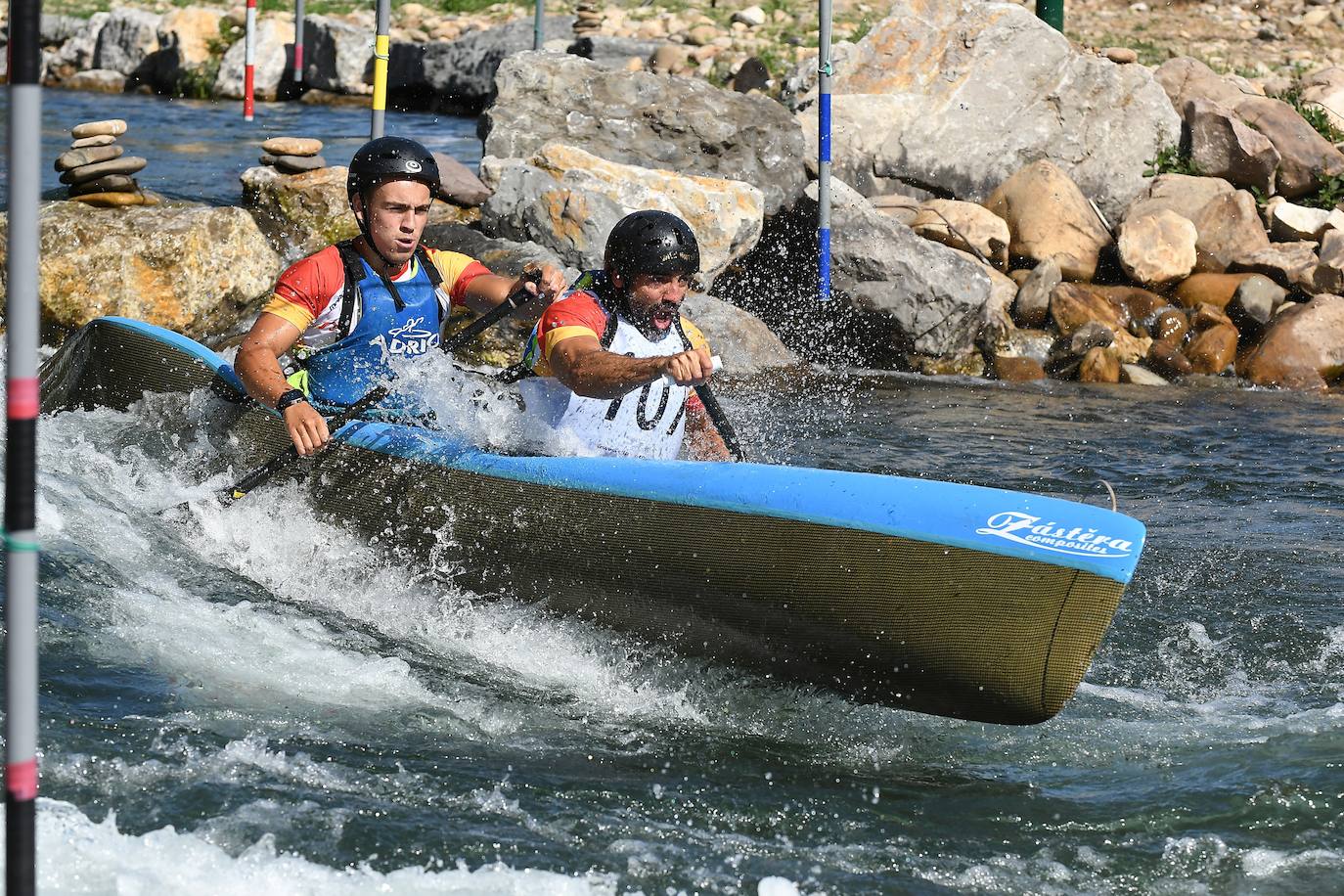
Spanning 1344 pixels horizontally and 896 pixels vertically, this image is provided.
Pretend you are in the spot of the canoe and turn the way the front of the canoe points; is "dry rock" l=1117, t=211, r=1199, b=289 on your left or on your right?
on your left

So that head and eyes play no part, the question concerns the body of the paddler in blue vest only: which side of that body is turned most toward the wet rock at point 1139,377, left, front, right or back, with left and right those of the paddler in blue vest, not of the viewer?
left

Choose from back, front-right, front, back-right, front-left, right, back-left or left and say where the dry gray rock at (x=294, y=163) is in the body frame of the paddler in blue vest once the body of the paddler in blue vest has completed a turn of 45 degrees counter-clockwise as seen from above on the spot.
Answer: left

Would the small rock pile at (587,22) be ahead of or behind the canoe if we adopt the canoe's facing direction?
behind

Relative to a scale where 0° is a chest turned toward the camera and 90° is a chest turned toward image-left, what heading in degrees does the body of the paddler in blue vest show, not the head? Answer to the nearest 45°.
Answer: approximately 315°

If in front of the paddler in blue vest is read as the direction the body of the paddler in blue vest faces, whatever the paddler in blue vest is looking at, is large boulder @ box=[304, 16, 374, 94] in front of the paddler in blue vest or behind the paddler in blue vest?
behind

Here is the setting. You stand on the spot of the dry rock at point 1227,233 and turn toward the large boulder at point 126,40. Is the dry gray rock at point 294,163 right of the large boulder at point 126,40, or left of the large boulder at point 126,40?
left

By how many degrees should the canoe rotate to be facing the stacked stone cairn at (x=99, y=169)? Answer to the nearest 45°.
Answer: approximately 180°

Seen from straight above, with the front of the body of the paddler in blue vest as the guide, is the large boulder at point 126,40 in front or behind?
behind

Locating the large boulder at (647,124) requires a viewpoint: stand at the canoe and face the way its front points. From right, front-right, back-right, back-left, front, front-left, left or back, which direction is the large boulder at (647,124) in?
back-left

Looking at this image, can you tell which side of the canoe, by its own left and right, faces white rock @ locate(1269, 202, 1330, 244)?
left
